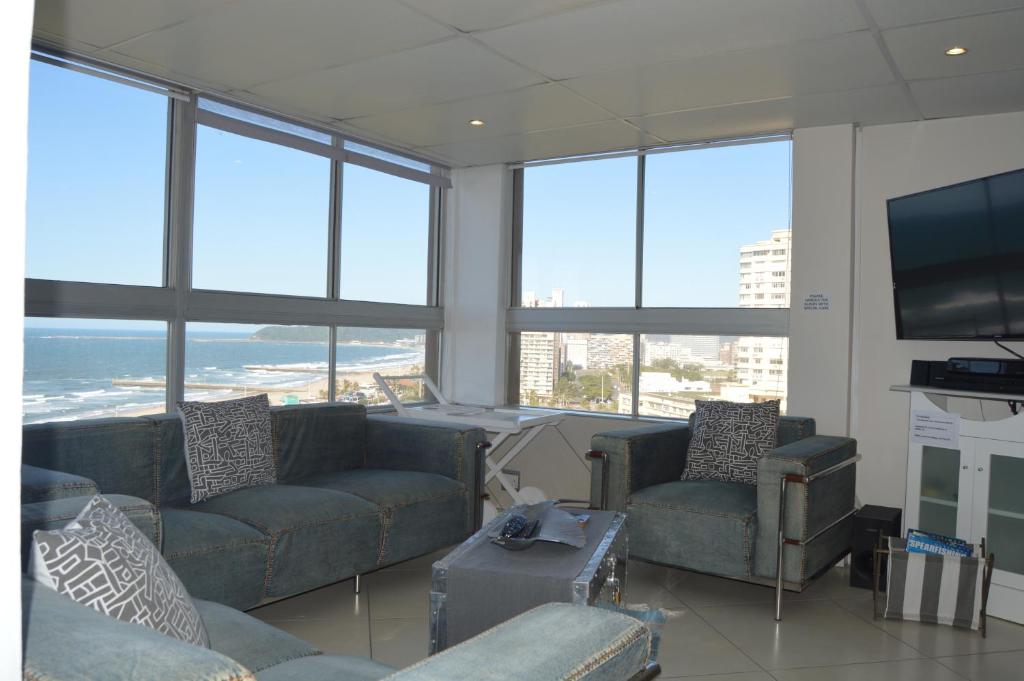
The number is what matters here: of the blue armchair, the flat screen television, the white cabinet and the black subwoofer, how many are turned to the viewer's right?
0

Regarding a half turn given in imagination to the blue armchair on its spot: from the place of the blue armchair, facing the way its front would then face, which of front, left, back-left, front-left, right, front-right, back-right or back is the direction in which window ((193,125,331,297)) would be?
back-left

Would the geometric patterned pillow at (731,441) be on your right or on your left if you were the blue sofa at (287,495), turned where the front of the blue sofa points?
on your left

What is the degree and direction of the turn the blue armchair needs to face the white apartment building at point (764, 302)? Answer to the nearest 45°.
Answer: approximately 135° to its right

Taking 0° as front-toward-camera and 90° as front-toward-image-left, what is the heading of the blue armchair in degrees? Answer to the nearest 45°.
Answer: approximately 45°

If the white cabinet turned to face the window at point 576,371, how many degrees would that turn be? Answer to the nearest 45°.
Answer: approximately 45° to its right

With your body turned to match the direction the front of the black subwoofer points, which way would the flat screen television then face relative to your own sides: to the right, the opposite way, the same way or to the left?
the same way

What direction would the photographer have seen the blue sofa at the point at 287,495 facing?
facing the viewer and to the right of the viewer

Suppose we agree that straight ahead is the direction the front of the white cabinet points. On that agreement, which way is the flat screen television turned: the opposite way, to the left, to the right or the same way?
the same way

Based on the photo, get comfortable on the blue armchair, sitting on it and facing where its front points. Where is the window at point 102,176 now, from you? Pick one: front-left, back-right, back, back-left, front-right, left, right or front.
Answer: front-right

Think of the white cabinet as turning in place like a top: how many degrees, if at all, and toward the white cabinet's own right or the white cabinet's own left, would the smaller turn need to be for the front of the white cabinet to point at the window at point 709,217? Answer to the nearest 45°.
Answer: approximately 90° to the white cabinet's own right

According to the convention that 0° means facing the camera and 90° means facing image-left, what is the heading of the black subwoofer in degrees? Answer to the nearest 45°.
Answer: approximately 45°

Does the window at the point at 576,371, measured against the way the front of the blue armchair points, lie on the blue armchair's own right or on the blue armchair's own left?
on the blue armchair's own right

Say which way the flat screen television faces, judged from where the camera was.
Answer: facing the viewer and to the left of the viewer

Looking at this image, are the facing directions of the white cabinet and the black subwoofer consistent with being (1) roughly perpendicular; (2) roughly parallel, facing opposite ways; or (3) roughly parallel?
roughly parallel

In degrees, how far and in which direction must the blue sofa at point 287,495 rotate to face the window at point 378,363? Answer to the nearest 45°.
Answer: approximately 135° to its left

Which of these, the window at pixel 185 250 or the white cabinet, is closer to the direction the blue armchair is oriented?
the window

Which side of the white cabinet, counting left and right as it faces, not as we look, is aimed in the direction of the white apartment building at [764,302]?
right

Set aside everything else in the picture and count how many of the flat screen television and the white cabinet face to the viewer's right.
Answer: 0
